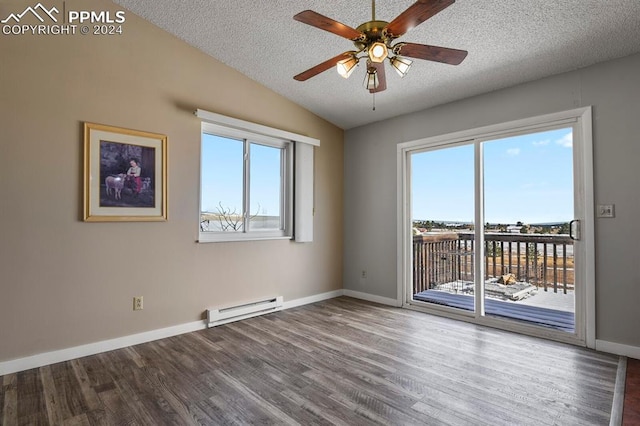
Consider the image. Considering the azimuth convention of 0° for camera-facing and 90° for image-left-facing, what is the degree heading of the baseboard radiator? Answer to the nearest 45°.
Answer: approximately 315°

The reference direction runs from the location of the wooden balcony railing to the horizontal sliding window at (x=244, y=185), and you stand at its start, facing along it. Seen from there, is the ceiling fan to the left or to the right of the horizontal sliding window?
left

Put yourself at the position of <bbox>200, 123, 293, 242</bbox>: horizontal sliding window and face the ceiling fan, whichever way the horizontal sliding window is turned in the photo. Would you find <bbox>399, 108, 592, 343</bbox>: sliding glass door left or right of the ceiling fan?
left

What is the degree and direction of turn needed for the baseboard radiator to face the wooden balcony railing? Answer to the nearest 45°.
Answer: approximately 45° to its left
